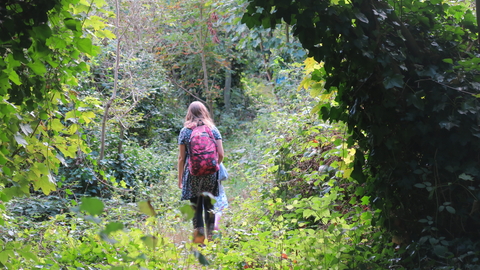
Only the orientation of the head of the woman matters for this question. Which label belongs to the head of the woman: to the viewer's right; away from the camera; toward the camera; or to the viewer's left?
away from the camera

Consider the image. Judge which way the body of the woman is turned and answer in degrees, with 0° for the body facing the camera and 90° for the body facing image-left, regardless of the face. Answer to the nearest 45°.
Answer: approximately 180°

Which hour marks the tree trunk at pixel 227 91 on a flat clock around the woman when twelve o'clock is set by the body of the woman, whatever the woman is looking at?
The tree trunk is roughly at 12 o'clock from the woman.
